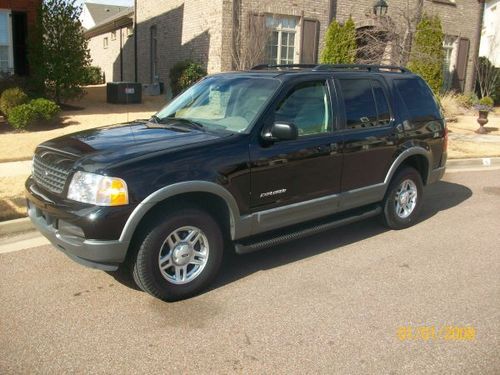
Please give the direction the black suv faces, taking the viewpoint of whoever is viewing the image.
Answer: facing the viewer and to the left of the viewer

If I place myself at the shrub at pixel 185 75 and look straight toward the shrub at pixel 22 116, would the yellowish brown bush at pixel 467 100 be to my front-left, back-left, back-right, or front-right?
back-left

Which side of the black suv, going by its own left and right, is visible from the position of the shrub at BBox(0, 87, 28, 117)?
right

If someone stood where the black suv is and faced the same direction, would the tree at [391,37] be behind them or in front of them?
behind

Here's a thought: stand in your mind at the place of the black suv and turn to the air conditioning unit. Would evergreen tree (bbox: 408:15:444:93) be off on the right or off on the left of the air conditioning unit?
right

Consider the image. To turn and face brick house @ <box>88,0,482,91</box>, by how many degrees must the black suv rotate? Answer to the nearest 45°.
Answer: approximately 135° to its right

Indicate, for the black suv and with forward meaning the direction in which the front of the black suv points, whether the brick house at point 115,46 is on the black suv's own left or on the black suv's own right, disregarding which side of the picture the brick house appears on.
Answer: on the black suv's own right

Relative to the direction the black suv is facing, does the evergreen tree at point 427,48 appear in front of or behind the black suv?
behind

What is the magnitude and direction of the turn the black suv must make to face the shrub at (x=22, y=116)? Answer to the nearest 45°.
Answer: approximately 90° to its right

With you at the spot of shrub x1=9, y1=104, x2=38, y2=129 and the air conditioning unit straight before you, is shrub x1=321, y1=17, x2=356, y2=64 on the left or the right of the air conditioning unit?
right

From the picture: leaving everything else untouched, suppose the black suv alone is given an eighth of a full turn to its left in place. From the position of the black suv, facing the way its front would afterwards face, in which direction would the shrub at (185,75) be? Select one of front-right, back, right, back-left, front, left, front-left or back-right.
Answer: back
